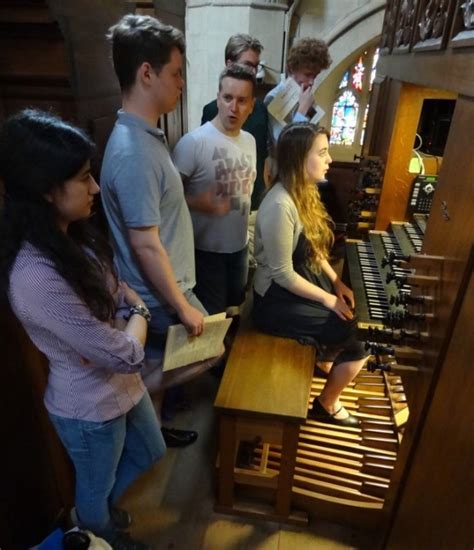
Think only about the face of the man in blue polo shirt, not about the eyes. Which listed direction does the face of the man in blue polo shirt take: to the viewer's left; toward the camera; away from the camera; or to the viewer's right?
to the viewer's right

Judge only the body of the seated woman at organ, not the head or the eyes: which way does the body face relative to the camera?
to the viewer's right

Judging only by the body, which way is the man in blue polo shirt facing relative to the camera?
to the viewer's right

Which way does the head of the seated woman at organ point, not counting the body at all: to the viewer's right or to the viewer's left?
to the viewer's right

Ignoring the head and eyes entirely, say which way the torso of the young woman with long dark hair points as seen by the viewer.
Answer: to the viewer's right

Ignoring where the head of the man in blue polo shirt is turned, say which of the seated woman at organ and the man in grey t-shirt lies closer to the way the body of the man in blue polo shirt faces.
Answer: the seated woman at organ

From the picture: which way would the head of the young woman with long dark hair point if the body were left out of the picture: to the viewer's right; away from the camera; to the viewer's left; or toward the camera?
to the viewer's right

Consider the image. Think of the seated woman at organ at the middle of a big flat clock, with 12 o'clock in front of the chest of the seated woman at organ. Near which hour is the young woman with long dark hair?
The young woman with long dark hair is roughly at 4 o'clock from the seated woman at organ.
